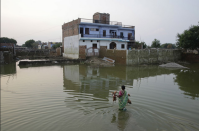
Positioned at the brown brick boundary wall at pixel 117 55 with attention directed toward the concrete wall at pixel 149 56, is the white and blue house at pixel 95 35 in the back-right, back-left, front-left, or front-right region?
back-left

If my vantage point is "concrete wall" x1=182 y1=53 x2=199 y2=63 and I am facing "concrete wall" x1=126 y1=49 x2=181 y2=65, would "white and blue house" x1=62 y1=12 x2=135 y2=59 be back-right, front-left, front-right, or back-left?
front-right

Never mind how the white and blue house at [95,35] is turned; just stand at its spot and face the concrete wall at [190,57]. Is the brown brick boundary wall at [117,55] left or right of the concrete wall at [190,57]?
right

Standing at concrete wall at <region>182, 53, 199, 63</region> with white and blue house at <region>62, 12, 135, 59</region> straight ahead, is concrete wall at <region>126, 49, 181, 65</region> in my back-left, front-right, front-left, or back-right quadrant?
front-left

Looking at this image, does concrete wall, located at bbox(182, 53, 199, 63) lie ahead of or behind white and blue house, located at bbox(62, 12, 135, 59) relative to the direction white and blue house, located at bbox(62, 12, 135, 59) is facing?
ahead

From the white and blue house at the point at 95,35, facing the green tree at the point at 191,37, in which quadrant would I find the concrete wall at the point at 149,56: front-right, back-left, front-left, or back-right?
front-right

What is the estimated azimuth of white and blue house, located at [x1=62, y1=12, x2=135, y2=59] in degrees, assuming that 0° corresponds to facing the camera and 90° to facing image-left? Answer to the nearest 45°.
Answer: approximately 315°
